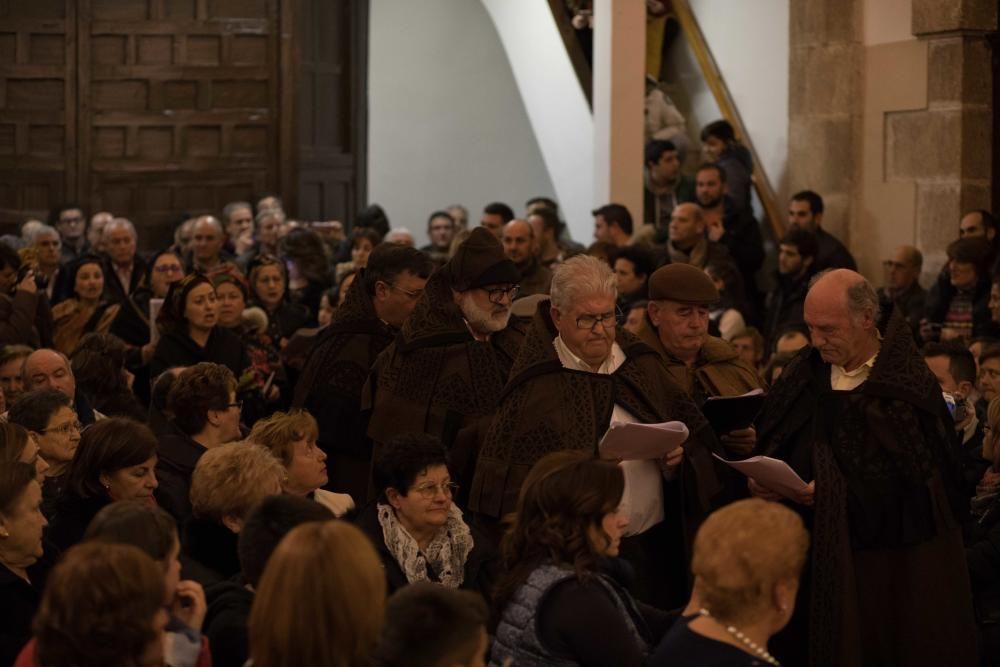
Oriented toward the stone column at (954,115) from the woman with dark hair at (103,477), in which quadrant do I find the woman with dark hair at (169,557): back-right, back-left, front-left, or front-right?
back-right

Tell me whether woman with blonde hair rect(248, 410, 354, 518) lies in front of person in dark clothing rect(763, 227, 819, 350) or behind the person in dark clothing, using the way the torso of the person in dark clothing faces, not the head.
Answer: in front

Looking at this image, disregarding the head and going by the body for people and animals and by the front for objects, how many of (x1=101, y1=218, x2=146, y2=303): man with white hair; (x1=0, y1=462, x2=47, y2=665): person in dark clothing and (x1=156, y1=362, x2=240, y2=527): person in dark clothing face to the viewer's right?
2

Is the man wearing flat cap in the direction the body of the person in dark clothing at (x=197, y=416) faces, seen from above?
yes

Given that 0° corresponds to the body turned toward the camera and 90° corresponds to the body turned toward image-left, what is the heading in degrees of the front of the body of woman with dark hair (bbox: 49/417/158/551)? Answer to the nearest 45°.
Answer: approximately 270°

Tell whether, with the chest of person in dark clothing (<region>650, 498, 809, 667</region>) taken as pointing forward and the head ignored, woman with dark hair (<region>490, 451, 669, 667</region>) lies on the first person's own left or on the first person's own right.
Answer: on the first person's own left

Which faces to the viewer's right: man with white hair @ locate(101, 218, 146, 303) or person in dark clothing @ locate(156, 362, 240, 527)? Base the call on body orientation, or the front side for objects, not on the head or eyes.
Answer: the person in dark clothing
